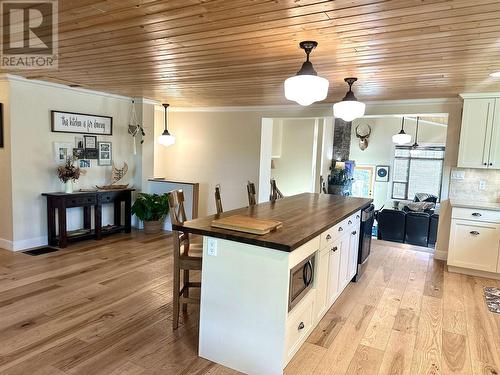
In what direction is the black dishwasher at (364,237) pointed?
to the viewer's right

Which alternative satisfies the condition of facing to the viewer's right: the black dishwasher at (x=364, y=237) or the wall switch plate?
the black dishwasher

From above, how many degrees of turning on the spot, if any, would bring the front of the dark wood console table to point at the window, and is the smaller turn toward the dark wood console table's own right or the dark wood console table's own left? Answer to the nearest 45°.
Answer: approximately 45° to the dark wood console table's own left

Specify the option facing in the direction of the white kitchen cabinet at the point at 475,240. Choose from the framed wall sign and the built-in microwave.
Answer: the framed wall sign

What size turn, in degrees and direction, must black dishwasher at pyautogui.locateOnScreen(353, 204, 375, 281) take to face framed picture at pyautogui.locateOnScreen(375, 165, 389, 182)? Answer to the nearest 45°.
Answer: approximately 90° to its left

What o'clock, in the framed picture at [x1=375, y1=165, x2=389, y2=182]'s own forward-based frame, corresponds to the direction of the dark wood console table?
The dark wood console table is roughly at 1 o'clock from the framed picture.

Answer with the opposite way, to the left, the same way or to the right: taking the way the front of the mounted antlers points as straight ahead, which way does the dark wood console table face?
to the left

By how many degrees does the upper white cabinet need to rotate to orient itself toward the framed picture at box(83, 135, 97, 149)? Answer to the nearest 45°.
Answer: approximately 45° to its right
